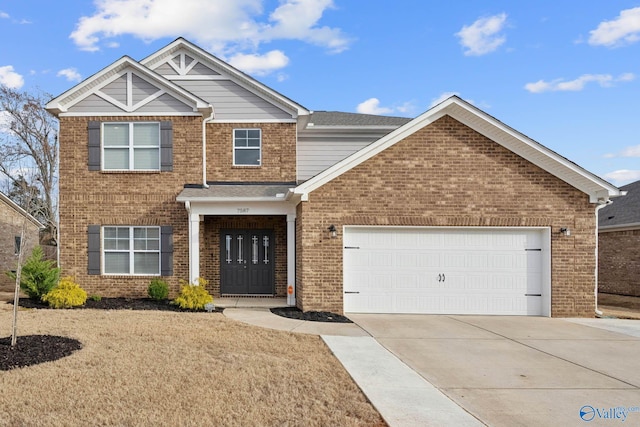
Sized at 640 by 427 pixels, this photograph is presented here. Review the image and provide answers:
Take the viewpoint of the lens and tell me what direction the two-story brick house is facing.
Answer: facing the viewer

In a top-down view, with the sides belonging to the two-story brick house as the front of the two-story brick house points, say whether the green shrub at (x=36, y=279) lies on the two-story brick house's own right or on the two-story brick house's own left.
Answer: on the two-story brick house's own right
